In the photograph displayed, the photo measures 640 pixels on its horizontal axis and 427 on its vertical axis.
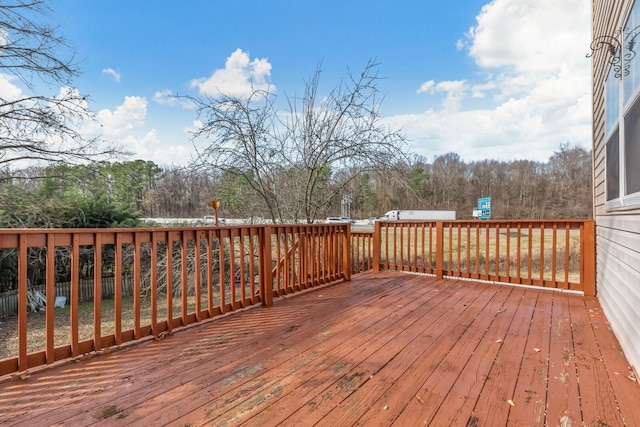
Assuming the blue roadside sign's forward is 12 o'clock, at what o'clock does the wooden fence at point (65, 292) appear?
The wooden fence is roughly at 1 o'clock from the blue roadside sign.

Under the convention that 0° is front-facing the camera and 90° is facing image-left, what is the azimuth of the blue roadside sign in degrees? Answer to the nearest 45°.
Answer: approximately 0°

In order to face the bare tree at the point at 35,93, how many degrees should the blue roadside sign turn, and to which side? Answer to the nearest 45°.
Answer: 0° — it already faces it
